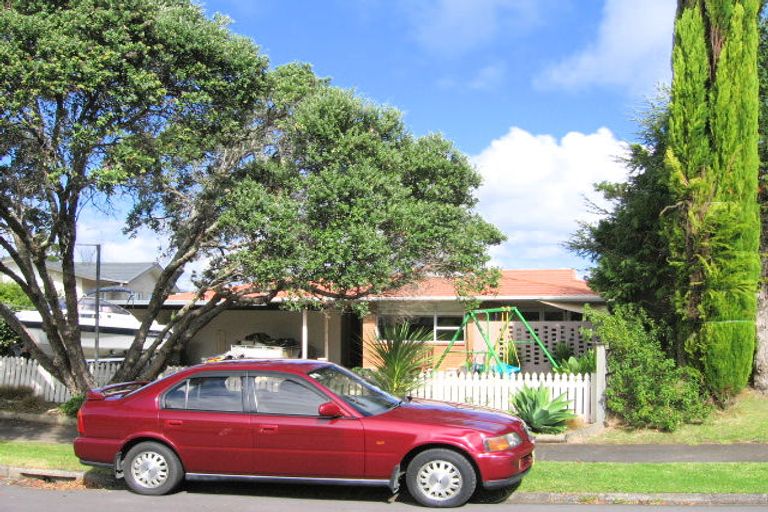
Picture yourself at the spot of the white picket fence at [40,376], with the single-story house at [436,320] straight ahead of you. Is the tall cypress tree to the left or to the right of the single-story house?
right

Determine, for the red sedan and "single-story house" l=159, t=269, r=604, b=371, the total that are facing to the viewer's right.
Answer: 1

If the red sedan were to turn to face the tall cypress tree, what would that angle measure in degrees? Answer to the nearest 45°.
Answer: approximately 45° to its left

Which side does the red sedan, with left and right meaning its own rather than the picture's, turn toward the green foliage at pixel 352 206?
left

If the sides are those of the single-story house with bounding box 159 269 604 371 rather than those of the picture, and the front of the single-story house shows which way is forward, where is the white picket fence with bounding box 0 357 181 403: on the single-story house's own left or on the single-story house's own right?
on the single-story house's own right

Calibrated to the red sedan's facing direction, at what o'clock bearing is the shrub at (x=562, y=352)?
The shrub is roughly at 10 o'clock from the red sedan.

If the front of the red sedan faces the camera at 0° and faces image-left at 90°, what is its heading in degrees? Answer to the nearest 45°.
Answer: approximately 270°

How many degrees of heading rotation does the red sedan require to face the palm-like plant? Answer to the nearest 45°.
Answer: approximately 90° to its left

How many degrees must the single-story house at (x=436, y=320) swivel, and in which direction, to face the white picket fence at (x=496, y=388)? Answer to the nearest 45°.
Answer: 0° — it already faces it

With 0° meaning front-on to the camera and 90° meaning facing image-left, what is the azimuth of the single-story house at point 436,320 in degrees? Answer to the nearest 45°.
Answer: approximately 0°

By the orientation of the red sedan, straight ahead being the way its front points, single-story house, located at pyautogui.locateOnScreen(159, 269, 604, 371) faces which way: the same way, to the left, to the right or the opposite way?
to the right
